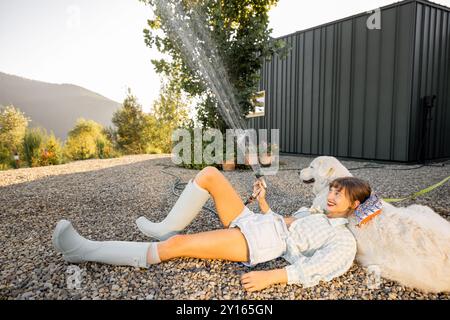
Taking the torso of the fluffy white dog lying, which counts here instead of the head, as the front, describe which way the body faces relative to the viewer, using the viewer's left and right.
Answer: facing to the left of the viewer

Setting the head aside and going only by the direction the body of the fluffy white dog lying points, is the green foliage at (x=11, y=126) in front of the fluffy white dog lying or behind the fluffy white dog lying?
in front

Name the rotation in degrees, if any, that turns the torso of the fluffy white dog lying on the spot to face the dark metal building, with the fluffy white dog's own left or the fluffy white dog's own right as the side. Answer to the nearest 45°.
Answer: approximately 90° to the fluffy white dog's own right

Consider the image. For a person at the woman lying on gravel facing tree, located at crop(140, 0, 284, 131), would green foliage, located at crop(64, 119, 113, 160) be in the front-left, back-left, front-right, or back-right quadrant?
front-left

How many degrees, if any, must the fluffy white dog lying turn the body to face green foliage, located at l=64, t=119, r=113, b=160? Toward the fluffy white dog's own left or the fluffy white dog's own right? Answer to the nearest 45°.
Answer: approximately 45° to the fluffy white dog's own right

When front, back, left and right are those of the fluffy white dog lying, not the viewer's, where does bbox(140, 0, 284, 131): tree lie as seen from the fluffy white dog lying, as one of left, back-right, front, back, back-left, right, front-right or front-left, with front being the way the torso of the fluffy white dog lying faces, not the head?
front-right
